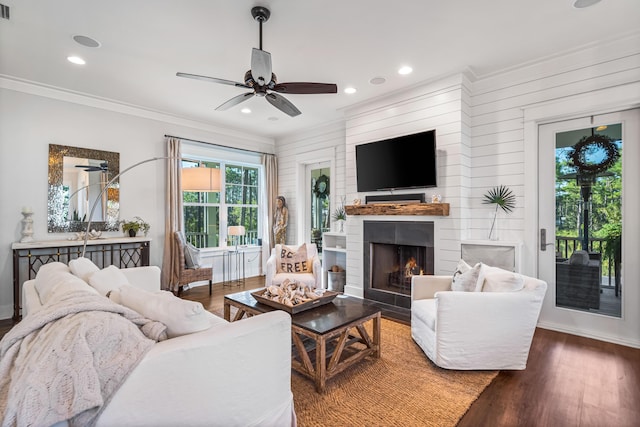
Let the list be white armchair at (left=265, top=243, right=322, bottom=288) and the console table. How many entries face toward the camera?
2

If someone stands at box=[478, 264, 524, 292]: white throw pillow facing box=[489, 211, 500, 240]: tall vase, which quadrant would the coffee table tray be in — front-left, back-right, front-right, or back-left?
back-left

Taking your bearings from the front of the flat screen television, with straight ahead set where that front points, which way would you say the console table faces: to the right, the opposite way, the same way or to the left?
to the left

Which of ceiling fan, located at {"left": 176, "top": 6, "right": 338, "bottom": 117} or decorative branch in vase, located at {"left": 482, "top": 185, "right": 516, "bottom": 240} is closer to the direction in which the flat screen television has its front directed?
the ceiling fan

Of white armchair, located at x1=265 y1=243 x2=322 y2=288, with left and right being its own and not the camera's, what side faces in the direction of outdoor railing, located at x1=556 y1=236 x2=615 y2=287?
left

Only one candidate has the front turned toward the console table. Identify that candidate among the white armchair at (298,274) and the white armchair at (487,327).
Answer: the white armchair at (487,327)

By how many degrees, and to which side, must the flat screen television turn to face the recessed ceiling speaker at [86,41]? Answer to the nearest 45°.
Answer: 0° — it already faces it

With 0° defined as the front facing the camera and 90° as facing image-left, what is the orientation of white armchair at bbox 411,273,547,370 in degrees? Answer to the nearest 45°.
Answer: approximately 90°

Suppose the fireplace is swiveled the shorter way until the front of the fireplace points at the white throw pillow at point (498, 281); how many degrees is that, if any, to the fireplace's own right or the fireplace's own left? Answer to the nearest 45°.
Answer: approximately 90° to the fireplace's own left

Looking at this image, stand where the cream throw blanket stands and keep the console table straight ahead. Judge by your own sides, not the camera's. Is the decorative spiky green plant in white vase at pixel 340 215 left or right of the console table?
right

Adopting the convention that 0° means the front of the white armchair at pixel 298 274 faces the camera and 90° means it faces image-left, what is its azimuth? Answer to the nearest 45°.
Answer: approximately 0°
